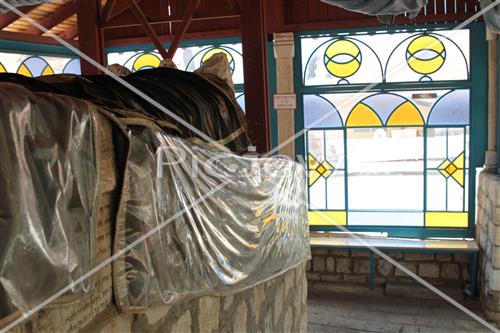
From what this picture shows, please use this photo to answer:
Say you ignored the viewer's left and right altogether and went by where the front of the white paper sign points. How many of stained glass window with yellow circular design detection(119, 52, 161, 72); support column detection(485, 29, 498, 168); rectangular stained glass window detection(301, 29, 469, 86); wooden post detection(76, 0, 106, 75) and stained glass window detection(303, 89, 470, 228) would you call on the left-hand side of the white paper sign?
3

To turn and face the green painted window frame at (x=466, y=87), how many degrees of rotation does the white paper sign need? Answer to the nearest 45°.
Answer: approximately 90° to its left

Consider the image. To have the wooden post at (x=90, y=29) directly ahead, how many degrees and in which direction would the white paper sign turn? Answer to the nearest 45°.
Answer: approximately 45° to its right

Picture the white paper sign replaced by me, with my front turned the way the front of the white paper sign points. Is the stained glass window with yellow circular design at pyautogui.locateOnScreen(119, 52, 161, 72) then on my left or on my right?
on my right

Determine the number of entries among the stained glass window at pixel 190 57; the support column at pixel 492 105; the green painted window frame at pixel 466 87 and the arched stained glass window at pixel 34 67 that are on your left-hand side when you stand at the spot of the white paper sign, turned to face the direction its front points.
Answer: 2

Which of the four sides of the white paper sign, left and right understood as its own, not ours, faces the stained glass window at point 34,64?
right

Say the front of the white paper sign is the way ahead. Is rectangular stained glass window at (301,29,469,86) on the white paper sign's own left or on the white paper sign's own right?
on the white paper sign's own left

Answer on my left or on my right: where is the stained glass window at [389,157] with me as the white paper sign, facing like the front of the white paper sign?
on my left

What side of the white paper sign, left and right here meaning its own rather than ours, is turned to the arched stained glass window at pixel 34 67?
right

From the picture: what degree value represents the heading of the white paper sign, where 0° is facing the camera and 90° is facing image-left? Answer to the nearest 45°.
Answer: approximately 0°

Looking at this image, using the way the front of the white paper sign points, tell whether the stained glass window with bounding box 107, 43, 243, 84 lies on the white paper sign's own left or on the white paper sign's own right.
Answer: on the white paper sign's own right

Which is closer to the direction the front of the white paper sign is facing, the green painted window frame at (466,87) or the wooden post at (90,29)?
the wooden post
